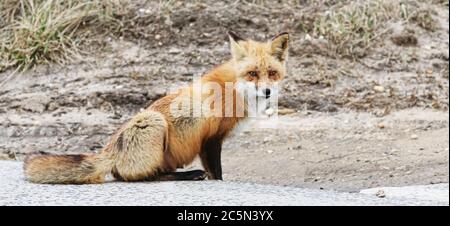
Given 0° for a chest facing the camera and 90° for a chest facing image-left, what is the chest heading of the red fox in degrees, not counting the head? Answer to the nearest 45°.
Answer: approximately 270°

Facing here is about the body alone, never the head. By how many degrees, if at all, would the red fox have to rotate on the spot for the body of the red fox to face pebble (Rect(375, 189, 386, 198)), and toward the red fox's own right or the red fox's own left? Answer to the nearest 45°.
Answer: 0° — it already faces it

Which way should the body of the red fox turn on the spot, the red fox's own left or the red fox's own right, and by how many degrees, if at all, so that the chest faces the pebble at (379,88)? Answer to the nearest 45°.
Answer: approximately 45° to the red fox's own left
